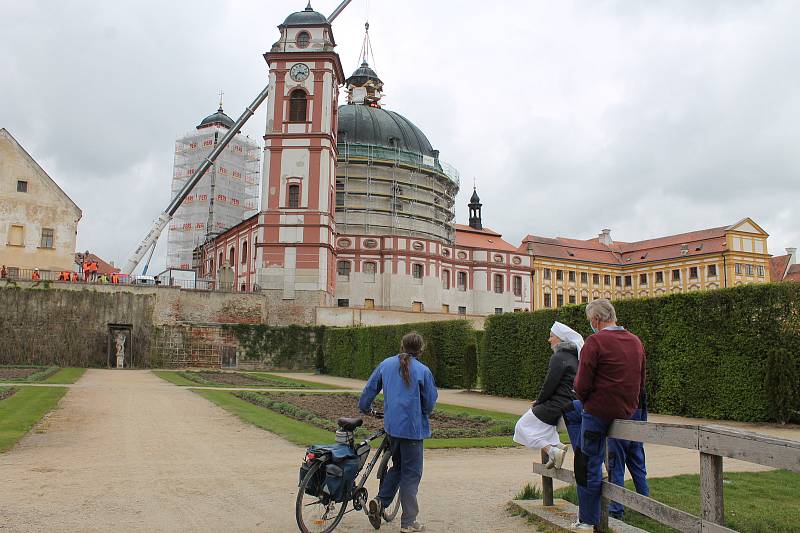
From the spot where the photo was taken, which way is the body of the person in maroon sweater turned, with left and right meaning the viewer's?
facing away from the viewer and to the left of the viewer

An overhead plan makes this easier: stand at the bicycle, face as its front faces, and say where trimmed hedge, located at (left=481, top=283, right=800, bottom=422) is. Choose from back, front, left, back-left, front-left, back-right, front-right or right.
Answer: front

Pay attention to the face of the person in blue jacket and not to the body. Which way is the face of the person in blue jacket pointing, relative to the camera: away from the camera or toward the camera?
away from the camera

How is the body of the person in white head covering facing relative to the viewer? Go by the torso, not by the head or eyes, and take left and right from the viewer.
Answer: facing to the left of the viewer

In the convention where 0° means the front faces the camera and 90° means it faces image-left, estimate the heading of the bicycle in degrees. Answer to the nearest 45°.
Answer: approximately 225°

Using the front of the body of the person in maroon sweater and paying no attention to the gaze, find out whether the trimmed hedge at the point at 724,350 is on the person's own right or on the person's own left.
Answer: on the person's own right

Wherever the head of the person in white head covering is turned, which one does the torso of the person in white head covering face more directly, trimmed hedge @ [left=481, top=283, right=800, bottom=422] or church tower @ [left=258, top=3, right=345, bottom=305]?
the church tower

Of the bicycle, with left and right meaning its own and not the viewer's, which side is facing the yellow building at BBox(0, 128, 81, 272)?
left

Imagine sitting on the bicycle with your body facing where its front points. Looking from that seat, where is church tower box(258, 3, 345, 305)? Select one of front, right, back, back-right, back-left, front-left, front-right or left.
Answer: front-left

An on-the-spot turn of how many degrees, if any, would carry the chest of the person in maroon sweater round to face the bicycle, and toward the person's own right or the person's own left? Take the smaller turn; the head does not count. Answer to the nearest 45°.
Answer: approximately 45° to the person's own left
